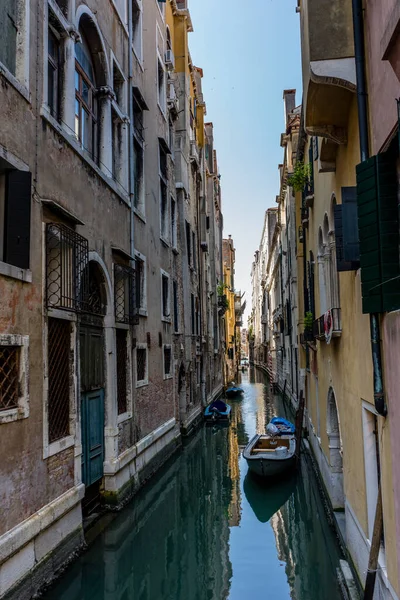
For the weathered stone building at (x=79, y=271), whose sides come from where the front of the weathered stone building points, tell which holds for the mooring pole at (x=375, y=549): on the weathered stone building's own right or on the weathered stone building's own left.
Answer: on the weathered stone building's own right

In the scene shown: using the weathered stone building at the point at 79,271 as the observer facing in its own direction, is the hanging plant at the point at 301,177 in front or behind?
in front

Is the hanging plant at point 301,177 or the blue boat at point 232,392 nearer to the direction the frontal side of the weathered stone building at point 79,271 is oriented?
the hanging plant

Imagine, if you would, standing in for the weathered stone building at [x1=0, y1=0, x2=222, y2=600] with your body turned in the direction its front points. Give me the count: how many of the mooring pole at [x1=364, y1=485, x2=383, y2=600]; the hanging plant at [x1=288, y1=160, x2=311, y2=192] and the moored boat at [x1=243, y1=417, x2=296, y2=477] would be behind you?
0

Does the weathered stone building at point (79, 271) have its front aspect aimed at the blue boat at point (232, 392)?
no

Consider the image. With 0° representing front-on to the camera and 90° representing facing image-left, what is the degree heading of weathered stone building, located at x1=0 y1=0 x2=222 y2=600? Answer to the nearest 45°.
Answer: approximately 270°
